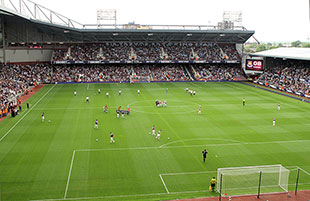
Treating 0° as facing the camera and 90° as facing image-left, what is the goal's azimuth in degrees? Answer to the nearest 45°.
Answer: approximately 180°
